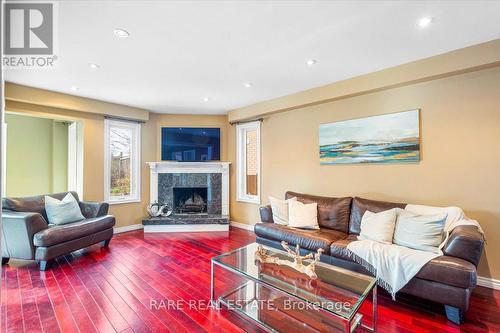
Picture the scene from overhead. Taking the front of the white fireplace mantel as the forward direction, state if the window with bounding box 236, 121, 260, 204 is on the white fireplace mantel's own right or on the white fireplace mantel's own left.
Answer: on the white fireplace mantel's own left

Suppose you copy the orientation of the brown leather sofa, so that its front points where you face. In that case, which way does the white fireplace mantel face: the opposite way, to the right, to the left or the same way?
to the left

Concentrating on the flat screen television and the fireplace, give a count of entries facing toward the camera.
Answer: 2

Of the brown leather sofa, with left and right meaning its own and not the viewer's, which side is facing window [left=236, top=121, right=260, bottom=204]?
right

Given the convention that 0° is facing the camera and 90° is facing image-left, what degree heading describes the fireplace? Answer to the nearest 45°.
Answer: approximately 0°

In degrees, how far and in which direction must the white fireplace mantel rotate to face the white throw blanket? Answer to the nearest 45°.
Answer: approximately 45° to its left

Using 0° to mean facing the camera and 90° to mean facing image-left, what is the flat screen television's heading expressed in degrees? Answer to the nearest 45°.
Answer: approximately 0°
